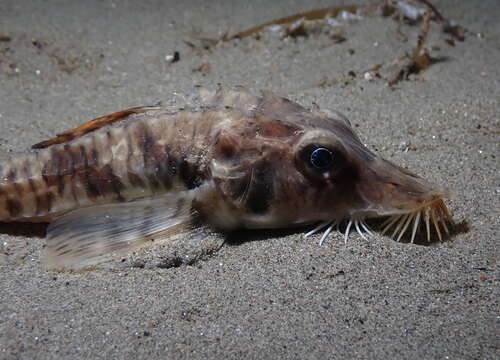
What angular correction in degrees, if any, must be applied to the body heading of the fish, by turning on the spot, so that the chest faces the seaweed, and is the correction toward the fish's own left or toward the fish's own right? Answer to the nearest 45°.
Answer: approximately 90° to the fish's own left

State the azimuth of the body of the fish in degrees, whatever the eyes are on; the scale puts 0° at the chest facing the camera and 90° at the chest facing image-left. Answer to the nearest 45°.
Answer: approximately 270°
